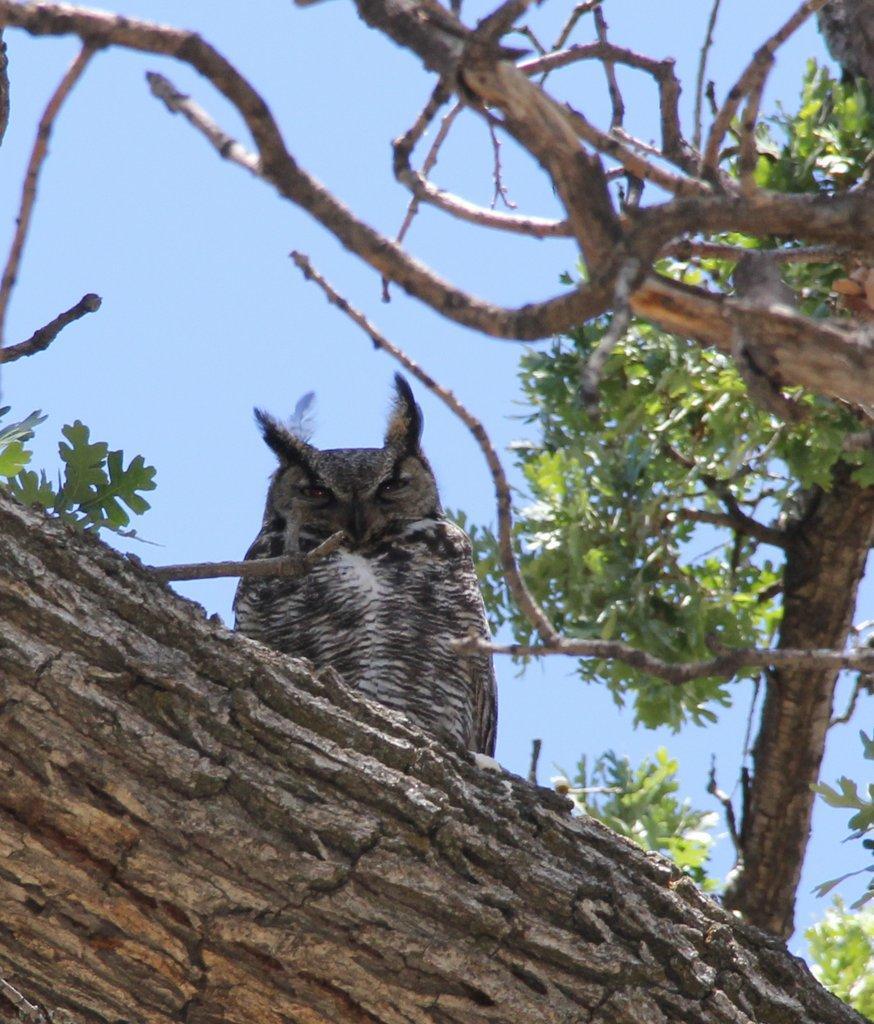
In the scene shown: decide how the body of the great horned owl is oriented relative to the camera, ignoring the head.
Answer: toward the camera

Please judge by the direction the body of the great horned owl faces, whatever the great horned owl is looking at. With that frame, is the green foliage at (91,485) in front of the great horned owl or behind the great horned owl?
in front

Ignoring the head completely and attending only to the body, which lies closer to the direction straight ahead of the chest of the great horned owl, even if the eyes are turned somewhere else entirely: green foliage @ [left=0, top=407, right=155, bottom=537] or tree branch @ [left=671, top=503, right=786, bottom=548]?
the green foliage

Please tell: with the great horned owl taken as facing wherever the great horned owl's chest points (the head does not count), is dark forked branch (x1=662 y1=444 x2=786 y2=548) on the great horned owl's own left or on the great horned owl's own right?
on the great horned owl's own left

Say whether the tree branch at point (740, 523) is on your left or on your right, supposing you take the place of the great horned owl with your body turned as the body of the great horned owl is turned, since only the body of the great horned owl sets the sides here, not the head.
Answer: on your left

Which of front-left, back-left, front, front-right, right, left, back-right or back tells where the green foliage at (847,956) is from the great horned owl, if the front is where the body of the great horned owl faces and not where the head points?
left

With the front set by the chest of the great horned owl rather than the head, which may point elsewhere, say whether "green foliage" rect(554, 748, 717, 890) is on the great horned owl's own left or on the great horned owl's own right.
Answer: on the great horned owl's own left
